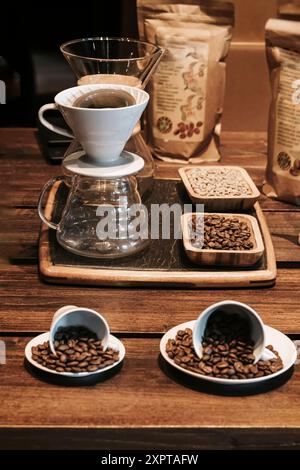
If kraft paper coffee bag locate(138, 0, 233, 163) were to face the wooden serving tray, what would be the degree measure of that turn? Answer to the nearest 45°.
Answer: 0° — it already faces it

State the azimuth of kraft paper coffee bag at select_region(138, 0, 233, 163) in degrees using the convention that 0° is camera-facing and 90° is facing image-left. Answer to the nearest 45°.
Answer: approximately 0°

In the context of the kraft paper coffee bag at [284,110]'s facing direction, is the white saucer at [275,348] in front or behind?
in front

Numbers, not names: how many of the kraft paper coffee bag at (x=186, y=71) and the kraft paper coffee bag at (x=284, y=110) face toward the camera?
2

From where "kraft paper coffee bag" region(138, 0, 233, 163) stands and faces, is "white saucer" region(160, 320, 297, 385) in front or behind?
in front

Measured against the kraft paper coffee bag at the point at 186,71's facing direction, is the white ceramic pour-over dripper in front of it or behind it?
in front
